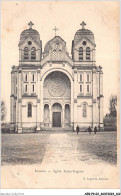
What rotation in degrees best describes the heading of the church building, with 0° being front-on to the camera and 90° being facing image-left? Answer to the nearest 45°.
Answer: approximately 0°
